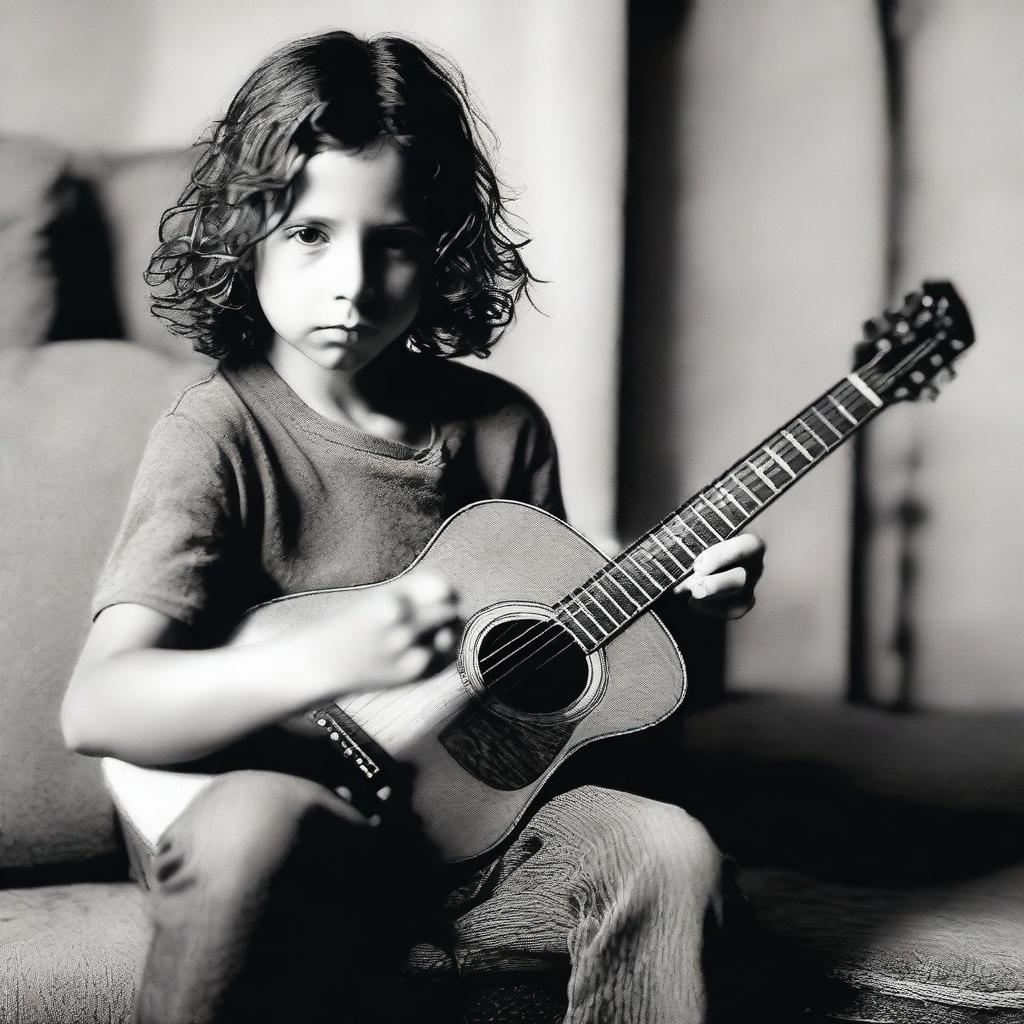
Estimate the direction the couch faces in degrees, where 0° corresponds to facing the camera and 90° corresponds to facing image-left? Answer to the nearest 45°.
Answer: approximately 0°

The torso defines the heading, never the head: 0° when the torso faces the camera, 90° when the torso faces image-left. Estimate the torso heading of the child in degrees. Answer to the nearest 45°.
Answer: approximately 0°
